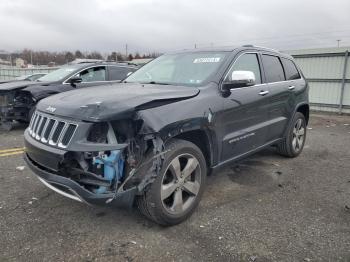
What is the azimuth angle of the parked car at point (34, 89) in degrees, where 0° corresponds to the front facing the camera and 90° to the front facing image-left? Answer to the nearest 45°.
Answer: approximately 45°

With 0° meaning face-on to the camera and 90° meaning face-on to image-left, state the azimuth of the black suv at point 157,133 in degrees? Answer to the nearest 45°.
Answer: approximately 45°

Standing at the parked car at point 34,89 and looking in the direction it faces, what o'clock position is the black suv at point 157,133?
The black suv is roughly at 10 o'clock from the parked car.

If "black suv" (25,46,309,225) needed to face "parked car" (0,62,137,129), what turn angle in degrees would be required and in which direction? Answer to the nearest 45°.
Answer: approximately 90° to its right
